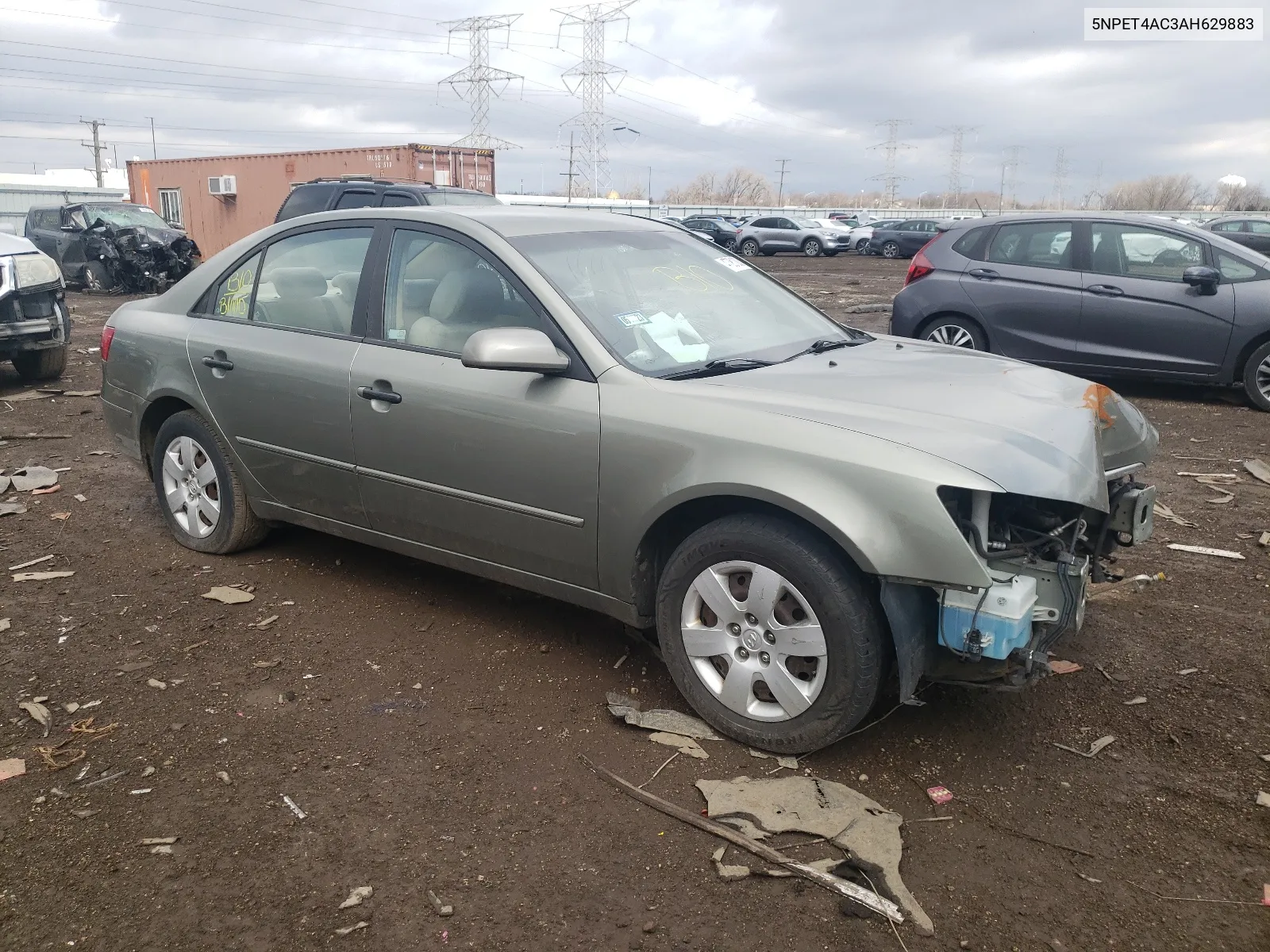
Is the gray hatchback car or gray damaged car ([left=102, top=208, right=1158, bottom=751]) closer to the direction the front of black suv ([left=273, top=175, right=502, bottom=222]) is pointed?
the gray hatchback car

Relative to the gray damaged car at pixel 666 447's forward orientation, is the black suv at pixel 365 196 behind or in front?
behind

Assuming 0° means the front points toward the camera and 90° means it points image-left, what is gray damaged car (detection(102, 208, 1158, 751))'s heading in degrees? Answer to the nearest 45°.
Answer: approximately 315°

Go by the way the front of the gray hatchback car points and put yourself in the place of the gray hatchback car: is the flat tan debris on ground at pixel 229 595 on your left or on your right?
on your right

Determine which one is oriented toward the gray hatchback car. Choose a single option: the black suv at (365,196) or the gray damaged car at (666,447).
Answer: the black suv

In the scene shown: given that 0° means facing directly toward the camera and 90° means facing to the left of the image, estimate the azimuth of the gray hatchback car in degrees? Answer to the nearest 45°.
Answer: approximately 270°
